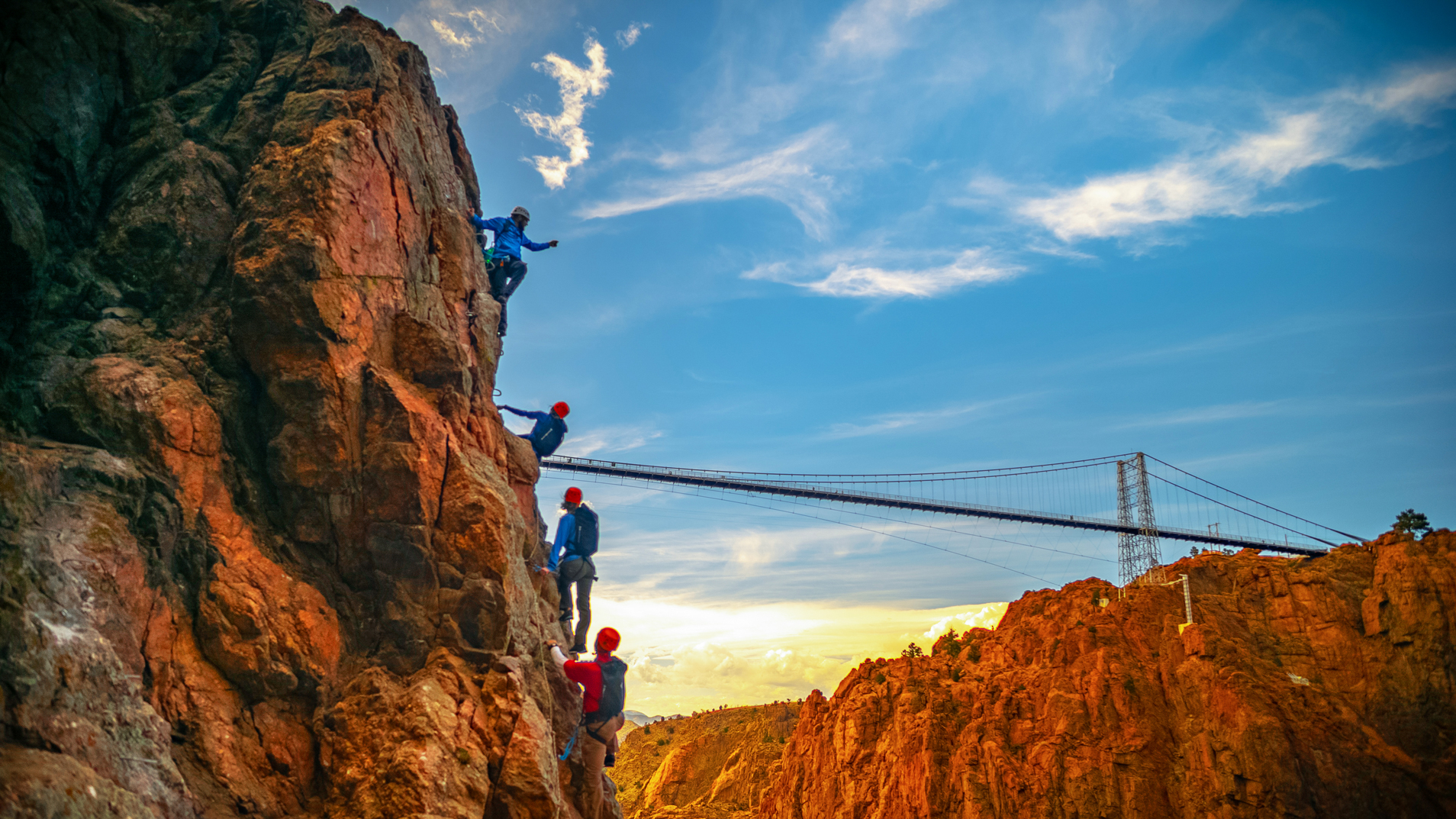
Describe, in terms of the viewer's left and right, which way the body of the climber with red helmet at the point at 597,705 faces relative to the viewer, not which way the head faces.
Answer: facing away from the viewer and to the left of the viewer

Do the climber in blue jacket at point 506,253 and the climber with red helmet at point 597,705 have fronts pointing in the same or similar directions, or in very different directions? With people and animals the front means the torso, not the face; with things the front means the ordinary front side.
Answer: very different directions

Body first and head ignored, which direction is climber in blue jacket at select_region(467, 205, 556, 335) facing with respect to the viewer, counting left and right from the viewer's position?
facing the viewer and to the right of the viewer
